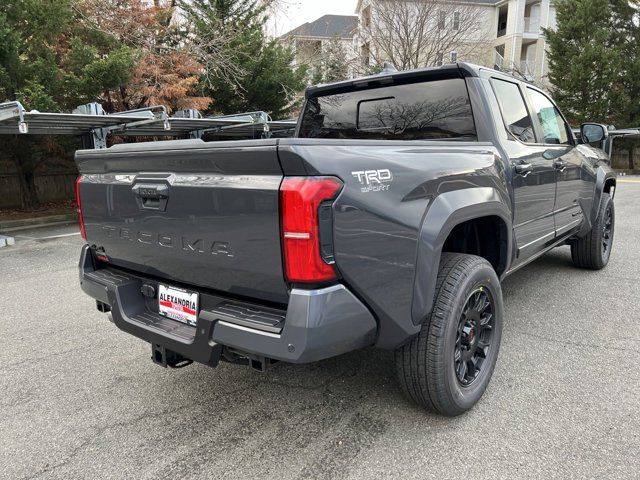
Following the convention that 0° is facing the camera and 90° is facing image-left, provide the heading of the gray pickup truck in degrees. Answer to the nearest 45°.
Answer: approximately 225°

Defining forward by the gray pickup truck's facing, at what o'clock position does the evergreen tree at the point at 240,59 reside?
The evergreen tree is roughly at 10 o'clock from the gray pickup truck.

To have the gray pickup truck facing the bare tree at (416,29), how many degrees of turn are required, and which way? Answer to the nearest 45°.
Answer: approximately 45° to its left

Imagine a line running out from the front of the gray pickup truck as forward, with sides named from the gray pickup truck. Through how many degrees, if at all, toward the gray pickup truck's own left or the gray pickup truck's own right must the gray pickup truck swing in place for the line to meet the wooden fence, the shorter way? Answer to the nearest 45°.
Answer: approximately 90° to the gray pickup truck's own left

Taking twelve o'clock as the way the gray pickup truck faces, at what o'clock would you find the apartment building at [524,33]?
The apartment building is roughly at 11 o'clock from the gray pickup truck.

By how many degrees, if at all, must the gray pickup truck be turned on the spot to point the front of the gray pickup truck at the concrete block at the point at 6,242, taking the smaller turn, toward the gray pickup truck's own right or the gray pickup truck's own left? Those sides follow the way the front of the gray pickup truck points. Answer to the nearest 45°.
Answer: approximately 90° to the gray pickup truck's own left

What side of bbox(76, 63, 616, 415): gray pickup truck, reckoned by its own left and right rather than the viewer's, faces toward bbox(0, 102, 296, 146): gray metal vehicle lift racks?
left

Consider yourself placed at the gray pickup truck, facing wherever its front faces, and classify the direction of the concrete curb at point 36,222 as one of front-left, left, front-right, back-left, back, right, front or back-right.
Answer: left

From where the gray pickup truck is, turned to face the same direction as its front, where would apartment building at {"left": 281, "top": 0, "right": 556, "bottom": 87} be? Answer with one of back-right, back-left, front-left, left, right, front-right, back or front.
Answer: front-left

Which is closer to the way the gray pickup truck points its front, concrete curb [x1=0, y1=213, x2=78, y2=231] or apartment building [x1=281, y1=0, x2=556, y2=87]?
the apartment building

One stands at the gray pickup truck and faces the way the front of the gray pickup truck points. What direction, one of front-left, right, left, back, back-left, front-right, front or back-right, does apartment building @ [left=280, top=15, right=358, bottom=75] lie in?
front-left
